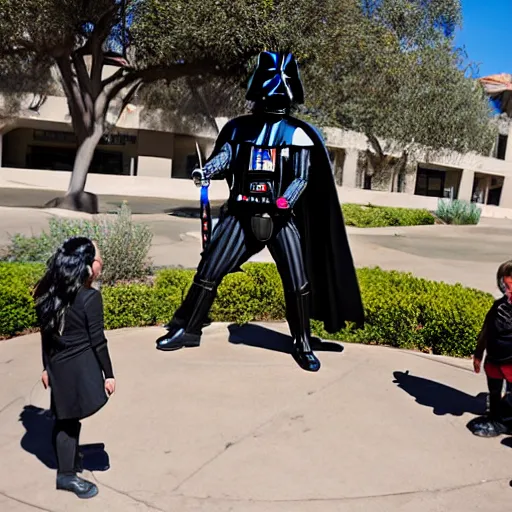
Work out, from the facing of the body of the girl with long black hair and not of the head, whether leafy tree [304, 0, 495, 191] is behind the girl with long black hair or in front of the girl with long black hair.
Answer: in front

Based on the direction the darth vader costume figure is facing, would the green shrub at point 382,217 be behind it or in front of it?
behind

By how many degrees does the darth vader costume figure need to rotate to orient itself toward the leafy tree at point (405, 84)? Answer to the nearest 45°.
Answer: approximately 180°

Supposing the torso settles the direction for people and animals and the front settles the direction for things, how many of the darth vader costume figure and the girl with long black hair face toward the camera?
1

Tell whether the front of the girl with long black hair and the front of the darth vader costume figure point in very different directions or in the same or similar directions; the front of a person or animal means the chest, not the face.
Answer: very different directions

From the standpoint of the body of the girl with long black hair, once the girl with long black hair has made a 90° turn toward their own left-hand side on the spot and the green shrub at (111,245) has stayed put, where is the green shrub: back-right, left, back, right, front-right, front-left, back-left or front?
front-right

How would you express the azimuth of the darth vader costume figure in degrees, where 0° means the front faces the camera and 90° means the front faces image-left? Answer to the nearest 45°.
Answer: approximately 0°

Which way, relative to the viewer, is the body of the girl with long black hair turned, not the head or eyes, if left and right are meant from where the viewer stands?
facing away from the viewer and to the right of the viewer

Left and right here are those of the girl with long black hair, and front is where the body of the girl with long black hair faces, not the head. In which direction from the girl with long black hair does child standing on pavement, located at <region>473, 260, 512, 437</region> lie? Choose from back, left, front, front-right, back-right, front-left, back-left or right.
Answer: front-right

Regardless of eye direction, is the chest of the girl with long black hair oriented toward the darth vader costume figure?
yes

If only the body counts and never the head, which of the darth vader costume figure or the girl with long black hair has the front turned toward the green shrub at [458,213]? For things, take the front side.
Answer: the girl with long black hair

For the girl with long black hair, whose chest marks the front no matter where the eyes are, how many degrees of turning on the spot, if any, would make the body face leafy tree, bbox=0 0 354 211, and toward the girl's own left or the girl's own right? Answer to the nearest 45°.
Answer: approximately 45° to the girl's own left

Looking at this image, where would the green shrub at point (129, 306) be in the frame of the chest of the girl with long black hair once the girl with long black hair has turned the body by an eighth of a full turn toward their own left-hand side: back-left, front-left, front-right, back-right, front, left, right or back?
front

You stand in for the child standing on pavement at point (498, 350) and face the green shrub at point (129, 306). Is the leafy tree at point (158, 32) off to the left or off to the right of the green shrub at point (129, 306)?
right

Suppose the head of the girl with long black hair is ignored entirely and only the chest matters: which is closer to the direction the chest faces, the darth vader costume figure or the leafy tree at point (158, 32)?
the darth vader costume figure
